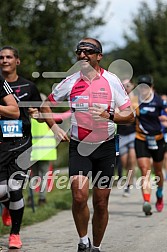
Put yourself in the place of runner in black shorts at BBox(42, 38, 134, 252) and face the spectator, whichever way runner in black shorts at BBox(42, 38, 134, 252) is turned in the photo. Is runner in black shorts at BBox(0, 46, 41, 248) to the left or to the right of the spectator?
left

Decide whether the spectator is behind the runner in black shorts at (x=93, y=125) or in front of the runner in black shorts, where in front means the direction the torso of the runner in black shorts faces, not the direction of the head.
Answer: behind

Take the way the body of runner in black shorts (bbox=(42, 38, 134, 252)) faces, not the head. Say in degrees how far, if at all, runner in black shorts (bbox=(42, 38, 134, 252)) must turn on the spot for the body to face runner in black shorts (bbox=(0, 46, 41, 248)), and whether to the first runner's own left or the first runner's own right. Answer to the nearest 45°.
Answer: approximately 135° to the first runner's own right

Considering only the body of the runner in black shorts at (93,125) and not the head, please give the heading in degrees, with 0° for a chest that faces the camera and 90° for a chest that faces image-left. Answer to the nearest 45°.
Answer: approximately 0°
